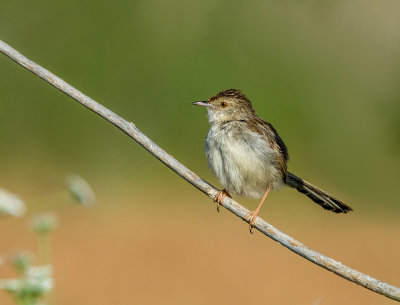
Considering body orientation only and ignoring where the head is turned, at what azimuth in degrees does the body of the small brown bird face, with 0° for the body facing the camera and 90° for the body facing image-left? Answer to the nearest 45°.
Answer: approximately 45°
